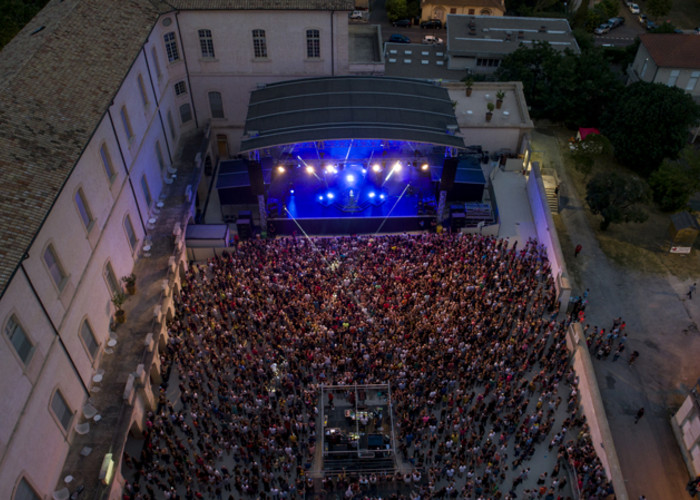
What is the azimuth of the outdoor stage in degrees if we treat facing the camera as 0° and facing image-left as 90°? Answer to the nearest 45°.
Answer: approximately 0°

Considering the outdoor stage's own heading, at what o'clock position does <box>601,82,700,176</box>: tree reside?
The tree is roughly at 9 o'clock from the outdoor stage.

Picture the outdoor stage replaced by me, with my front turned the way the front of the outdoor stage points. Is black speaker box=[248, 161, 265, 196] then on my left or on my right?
on my right

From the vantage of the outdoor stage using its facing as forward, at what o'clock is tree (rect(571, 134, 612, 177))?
The tree is roughly at 9 o'clock from the outdoor stage.

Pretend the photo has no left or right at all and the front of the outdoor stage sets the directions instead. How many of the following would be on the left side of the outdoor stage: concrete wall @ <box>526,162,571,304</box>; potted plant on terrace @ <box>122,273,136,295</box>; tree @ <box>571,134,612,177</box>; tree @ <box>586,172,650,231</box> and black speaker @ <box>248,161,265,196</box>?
3

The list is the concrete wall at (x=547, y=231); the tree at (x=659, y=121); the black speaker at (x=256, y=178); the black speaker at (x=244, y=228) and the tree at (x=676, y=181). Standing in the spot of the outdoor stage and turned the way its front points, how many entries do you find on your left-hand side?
3

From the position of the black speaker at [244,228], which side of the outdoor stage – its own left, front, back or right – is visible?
right

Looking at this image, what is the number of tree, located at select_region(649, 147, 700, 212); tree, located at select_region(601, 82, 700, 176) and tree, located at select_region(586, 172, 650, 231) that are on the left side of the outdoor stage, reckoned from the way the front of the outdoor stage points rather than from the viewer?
3

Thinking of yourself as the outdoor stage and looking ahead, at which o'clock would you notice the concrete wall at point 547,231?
The concrete wall is roughly at 9 o'clock from the outdoor stage.

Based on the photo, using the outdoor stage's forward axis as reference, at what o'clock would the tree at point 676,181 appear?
The tree is roughly at 9 o'clock from the outdoor stage.
